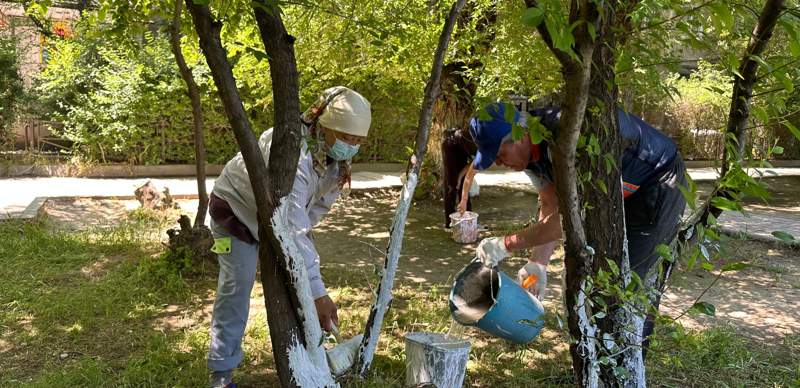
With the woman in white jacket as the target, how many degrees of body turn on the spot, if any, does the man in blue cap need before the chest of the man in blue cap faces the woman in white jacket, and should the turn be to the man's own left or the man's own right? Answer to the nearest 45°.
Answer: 0° — they already face them

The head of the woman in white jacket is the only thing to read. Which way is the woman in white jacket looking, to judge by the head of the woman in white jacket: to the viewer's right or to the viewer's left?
to the viewer's right

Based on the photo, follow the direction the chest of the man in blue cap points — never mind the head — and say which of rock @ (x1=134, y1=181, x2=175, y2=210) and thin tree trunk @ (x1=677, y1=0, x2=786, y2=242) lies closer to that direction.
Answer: the rock

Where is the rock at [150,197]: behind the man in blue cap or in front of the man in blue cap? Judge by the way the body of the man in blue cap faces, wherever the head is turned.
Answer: in front

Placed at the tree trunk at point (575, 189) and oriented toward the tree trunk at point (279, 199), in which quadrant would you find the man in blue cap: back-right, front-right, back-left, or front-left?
back-right

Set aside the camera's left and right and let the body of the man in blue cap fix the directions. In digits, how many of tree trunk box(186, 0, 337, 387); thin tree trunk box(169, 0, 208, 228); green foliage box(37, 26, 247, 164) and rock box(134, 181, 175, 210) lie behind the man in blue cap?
0

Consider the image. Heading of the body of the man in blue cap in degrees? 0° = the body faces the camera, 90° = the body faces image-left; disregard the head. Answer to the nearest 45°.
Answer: approximately 90°

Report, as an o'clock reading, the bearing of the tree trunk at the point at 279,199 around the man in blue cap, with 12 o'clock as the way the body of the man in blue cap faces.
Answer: The tree trunk is roughly at 11 o'clock from the man in blue cap.

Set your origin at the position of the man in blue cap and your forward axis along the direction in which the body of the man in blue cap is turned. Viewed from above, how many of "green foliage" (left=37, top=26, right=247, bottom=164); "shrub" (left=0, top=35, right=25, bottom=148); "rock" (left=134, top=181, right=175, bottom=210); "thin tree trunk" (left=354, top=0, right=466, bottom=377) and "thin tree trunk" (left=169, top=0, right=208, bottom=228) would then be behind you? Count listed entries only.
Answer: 0

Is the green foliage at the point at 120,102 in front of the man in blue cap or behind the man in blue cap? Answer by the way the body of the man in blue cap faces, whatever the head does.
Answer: in front

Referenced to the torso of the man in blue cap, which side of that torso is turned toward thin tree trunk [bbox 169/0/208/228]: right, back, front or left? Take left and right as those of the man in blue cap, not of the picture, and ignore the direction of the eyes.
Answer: front

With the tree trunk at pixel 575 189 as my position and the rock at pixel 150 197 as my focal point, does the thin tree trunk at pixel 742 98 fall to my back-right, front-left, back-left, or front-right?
back-right
